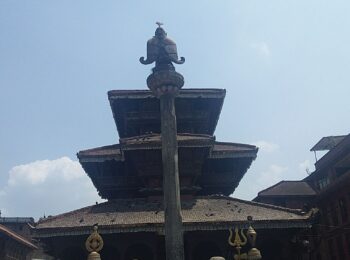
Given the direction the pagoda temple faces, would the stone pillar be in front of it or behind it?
in front

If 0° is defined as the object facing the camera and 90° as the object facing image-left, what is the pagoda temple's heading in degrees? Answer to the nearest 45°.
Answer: approximately 0°
